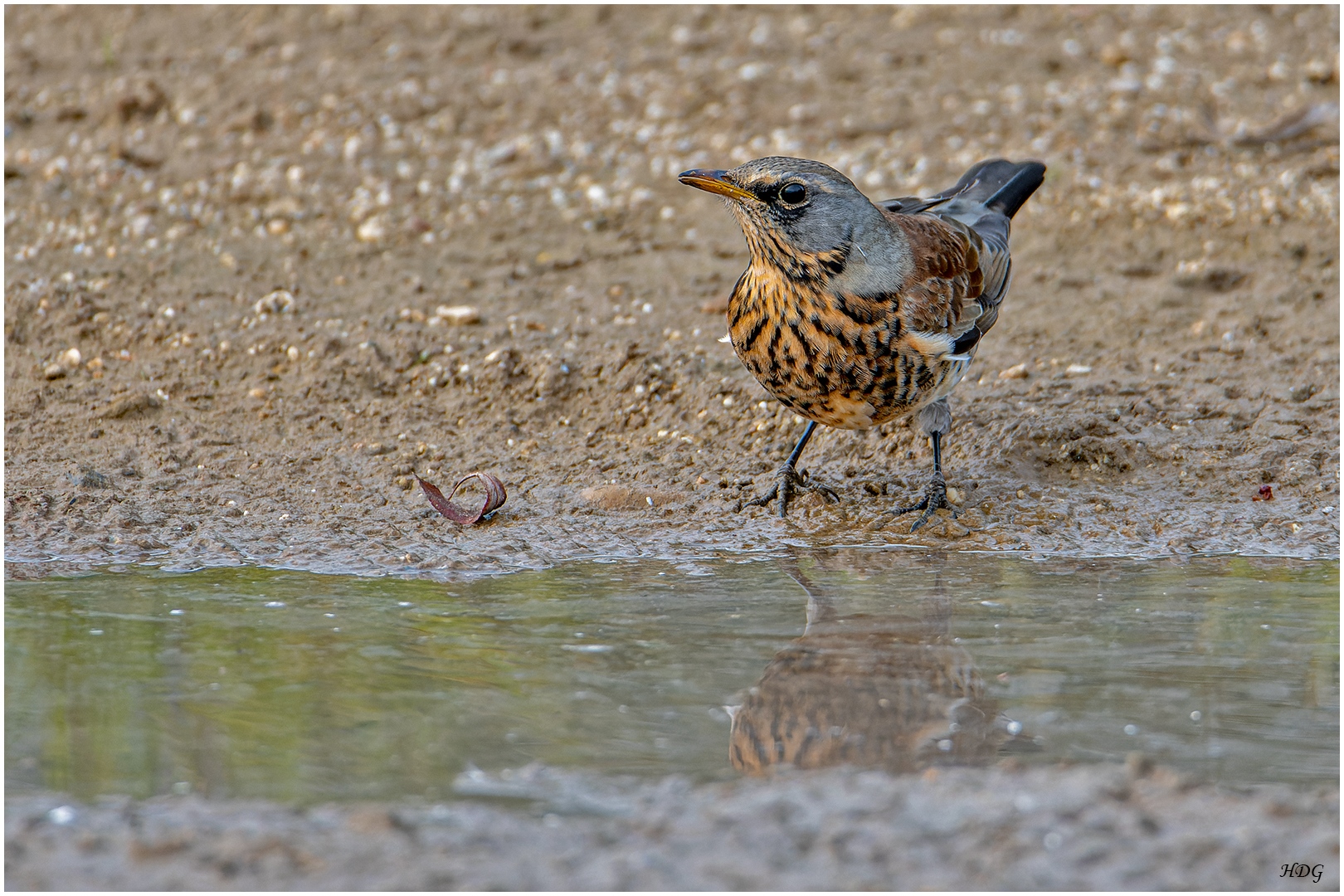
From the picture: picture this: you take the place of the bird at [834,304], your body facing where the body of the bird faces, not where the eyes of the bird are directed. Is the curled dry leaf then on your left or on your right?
on your right

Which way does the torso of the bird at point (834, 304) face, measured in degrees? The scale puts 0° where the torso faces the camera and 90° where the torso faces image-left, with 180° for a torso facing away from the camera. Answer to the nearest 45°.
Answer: approximately 45°
